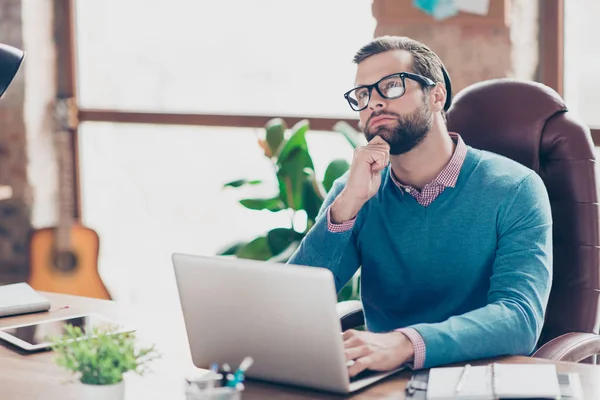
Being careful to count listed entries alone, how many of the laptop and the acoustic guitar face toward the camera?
1

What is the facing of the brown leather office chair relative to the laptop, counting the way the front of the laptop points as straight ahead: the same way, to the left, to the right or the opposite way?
the opposite way

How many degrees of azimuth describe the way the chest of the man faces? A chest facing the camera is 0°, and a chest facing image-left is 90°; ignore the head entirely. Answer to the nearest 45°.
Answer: approximately 45°

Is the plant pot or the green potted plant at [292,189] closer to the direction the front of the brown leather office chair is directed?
the plant pot

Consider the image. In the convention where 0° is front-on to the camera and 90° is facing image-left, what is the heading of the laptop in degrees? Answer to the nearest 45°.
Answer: approximately 225°

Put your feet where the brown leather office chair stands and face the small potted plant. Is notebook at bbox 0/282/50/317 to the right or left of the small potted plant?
right
